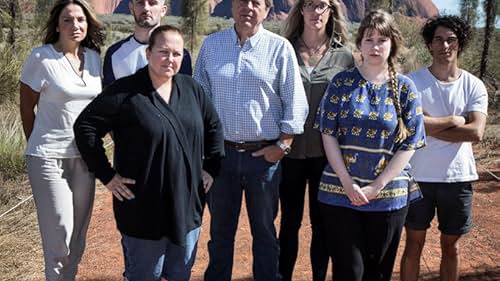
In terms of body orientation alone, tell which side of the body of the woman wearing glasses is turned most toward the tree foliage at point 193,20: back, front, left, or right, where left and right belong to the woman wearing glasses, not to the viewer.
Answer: back

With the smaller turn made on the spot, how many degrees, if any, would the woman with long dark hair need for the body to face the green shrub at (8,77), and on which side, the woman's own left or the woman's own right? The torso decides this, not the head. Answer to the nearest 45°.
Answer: approximately 135° to the woman's own left

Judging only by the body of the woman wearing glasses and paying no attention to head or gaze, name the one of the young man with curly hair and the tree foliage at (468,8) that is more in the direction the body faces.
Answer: the young man with curly hair

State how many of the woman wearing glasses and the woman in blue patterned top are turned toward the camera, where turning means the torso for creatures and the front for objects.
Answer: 2

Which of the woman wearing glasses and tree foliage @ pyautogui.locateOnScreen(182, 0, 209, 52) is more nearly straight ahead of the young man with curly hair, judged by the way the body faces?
the woman wearing glasses

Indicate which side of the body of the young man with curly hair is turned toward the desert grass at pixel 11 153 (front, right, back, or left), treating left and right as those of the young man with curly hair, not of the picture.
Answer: right

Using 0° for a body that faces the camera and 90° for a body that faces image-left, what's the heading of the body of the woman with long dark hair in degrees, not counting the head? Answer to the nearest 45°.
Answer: approximately 315°
